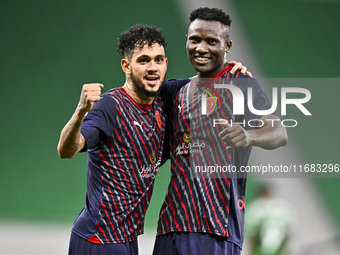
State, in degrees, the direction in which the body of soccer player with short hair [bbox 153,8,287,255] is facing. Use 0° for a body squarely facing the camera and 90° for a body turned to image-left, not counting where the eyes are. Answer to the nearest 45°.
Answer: approximately 45°

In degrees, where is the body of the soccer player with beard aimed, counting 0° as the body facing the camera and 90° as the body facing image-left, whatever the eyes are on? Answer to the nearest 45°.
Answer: approximately 315°
